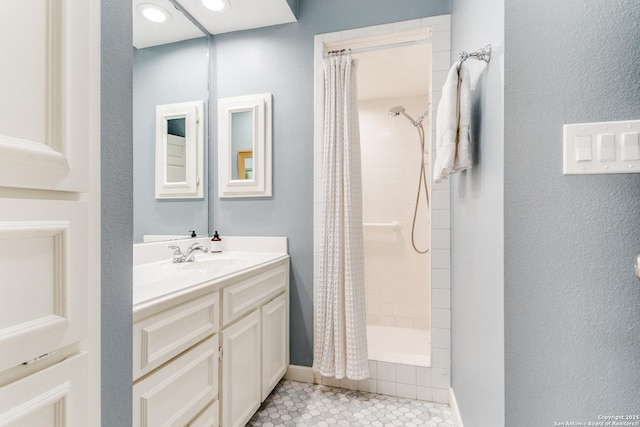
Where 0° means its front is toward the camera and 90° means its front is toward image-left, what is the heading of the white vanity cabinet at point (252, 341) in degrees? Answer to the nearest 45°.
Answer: approximately 315°

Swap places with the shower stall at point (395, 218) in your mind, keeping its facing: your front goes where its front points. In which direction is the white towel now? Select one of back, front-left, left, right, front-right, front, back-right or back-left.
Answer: front

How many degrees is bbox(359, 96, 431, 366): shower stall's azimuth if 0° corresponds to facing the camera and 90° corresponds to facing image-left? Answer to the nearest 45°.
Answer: approximately 0°

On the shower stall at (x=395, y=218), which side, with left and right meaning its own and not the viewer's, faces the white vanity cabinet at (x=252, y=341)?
front

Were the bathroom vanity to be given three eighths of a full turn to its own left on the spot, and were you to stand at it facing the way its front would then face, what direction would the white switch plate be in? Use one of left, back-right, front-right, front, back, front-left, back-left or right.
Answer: back-right

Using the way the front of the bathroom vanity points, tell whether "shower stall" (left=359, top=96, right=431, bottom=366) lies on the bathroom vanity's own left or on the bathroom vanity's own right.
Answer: on the bathroom vanity's own left

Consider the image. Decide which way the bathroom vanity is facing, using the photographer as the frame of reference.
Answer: facing the viewer and to the right of the viewer

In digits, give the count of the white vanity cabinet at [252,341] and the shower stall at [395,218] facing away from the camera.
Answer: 0

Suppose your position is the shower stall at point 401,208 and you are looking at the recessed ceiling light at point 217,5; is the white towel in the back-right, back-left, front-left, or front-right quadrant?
front-left

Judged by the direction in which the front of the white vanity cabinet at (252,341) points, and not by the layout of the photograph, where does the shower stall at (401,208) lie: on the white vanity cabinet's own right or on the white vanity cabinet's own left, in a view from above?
on the white vanity cabinet's own left

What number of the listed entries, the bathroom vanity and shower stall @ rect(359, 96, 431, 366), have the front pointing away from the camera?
0

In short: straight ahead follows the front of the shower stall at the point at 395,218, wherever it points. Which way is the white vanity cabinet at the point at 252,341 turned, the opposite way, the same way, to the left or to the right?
to the left

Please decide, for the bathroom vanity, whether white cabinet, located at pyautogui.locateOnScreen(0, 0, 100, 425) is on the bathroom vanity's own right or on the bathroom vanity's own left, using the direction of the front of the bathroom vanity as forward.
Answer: on the bathroom vanity's own right

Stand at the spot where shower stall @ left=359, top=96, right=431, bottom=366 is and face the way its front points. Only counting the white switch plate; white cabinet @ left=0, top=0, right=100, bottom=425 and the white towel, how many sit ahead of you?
3
